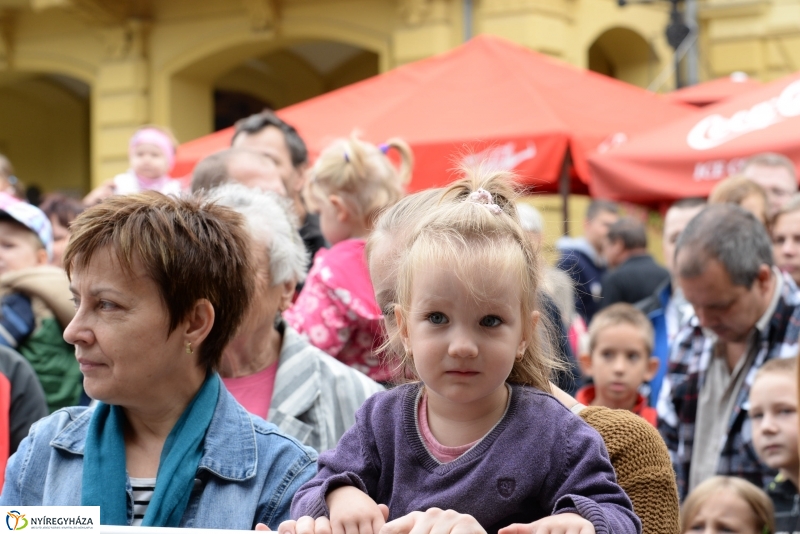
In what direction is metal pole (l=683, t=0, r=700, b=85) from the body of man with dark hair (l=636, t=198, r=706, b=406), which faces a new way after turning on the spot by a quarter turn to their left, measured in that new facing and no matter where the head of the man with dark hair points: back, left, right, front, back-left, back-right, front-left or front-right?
back-left

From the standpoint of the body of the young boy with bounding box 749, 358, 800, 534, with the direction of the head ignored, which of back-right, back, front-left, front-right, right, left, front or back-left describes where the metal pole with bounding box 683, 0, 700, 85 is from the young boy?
back-right

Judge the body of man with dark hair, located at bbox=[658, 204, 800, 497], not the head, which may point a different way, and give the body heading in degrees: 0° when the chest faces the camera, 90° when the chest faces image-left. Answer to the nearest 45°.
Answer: approximately 45°

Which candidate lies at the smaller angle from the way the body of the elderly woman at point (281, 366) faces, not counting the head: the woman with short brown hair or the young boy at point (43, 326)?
the woman with short brown hair

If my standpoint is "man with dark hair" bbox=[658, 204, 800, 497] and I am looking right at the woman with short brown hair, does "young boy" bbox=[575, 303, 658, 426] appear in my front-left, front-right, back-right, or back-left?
back-right

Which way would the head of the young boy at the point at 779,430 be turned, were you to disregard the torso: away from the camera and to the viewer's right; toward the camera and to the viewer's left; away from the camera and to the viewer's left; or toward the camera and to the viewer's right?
toward the camera and to the viewer's left

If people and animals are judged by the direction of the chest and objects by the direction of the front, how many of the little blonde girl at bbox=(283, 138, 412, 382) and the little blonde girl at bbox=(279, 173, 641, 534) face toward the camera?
1

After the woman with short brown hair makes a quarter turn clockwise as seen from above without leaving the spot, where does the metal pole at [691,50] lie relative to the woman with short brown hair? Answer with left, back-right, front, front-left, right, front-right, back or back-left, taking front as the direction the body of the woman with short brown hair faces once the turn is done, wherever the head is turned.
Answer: right
